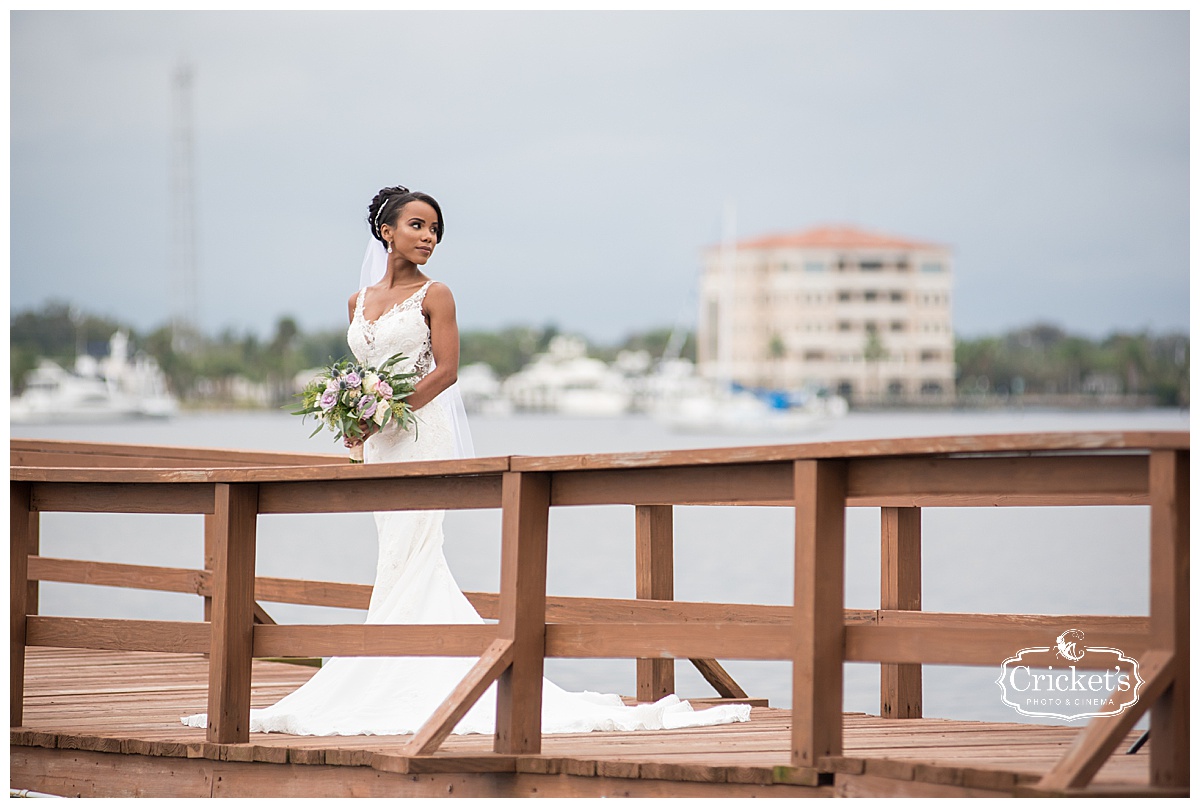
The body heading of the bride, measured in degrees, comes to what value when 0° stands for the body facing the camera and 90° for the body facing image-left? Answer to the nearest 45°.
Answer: approximately 45°
